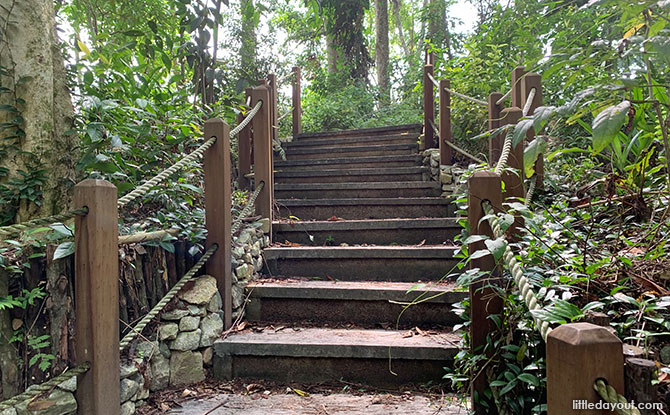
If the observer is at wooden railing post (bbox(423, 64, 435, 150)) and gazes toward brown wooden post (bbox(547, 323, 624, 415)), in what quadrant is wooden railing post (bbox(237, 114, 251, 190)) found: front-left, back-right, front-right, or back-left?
front-right

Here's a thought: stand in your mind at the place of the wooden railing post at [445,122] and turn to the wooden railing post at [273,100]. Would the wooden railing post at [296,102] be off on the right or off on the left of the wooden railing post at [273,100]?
right

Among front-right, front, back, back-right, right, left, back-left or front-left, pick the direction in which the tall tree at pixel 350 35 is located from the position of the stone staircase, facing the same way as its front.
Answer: back

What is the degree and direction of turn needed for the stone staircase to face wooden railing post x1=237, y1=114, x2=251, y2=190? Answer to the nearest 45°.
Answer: approximately 135° to its right

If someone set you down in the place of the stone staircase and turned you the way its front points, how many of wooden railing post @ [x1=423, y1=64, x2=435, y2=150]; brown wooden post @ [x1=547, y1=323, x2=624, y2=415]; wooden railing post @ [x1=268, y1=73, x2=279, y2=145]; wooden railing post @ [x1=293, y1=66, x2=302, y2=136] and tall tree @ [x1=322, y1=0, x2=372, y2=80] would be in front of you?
1

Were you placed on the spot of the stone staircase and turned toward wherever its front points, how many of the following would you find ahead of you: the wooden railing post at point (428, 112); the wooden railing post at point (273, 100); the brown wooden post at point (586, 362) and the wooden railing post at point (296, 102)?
1

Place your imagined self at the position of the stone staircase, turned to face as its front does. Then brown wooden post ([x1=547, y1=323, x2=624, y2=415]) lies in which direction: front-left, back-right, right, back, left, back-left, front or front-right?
front

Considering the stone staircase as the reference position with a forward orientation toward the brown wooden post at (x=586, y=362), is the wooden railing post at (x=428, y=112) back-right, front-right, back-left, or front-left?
back-left

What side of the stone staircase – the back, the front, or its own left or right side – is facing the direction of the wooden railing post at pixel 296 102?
back

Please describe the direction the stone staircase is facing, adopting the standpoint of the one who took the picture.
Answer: facing the viewer

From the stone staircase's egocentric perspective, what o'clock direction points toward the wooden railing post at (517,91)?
The wooden railing post is roughly at 8 o'clock from the stone staircase.

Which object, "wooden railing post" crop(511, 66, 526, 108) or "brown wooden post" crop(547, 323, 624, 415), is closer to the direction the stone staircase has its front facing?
the brown wooden post

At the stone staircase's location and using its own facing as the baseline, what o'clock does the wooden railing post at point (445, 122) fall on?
The wooden railing post is roughly at 7 o'clock from the stone staircase.

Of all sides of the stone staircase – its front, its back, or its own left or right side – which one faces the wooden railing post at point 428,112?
back

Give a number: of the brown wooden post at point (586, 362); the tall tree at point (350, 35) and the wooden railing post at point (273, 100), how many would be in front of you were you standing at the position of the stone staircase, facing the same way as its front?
1

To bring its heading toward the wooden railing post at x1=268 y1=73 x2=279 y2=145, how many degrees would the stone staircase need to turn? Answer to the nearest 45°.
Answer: approximately 180°
